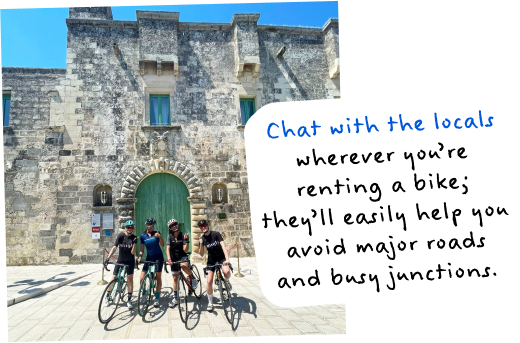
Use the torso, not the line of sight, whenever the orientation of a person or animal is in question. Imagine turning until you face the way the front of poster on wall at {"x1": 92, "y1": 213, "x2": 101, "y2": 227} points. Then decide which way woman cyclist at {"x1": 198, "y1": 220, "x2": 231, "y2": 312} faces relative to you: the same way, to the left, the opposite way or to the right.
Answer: the same way

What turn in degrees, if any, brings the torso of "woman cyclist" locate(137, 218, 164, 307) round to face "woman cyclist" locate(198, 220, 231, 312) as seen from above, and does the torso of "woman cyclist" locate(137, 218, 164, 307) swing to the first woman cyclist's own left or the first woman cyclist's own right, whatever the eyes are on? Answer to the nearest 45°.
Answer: approximately 45° to the first woman cyclist's own left

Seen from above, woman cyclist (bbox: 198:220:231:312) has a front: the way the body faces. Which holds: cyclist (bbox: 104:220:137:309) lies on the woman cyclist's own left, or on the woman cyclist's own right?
on the woman cyclist's own right

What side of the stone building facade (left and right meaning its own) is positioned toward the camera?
front

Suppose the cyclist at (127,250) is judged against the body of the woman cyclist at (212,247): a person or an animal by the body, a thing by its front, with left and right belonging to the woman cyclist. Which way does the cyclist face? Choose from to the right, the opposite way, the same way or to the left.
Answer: the same way

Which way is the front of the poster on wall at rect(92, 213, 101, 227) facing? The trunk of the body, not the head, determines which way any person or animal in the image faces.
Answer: toward the camera

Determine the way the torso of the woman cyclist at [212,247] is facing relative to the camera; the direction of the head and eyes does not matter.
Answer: toward the camera

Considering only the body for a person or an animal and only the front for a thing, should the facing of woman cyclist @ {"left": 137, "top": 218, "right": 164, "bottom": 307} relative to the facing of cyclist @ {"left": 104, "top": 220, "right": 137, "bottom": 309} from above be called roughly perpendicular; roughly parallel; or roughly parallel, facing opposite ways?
roughly parallel

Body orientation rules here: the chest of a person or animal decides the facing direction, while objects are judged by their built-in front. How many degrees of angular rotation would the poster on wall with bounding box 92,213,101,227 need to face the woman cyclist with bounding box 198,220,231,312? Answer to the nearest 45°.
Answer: approximately 45° to its left
